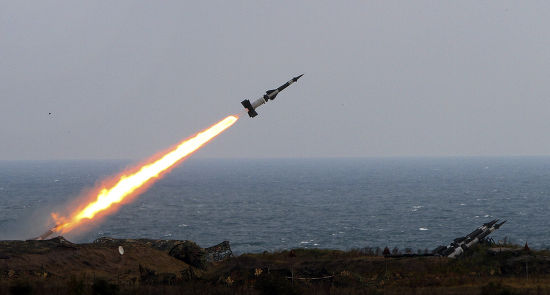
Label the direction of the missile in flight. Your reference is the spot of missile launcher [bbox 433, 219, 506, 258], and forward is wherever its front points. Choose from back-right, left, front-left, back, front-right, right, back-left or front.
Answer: back

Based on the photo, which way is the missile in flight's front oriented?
to the viewer's right

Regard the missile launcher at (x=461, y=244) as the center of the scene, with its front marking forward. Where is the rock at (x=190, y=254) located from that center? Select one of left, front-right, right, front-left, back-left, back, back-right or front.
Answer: back

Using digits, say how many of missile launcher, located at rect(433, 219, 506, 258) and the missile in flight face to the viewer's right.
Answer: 2

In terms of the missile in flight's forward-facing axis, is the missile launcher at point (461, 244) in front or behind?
in front

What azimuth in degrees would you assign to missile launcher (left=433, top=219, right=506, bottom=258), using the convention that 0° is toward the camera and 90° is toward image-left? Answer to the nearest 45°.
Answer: approximately 270°
